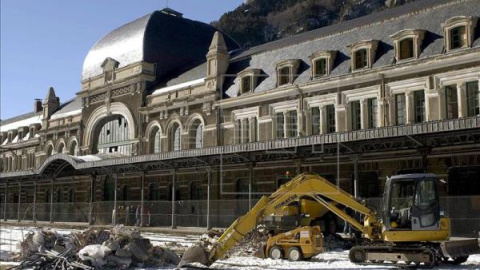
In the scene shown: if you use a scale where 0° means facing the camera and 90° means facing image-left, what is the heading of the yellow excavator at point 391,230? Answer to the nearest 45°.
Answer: approximately 90°

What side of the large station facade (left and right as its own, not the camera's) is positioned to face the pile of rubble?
front

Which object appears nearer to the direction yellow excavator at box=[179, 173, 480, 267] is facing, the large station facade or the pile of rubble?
the pile of rubble

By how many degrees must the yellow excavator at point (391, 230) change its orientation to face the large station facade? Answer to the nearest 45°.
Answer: approximately 90° to its right

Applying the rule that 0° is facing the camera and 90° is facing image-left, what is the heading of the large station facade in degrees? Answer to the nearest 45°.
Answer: approximately 45°

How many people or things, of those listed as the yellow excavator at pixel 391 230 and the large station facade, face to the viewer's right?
0
